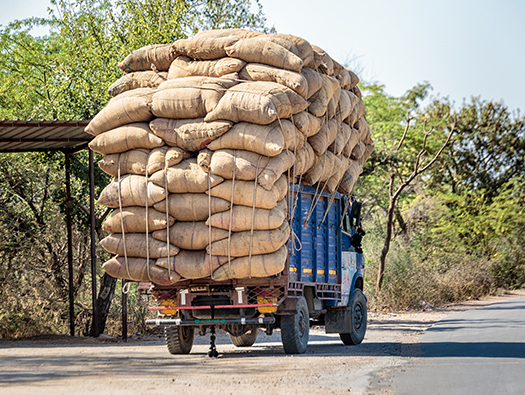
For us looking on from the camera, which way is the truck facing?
facing away from the viewer and to the right of the viewer
